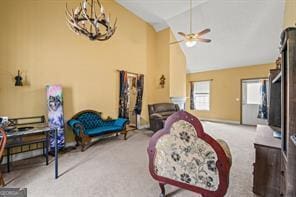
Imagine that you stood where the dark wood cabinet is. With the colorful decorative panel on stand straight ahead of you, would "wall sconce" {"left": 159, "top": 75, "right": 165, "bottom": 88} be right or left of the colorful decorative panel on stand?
right

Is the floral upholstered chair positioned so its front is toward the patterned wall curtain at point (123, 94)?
no

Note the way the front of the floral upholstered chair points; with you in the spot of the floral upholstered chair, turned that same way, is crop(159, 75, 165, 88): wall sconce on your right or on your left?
on your left

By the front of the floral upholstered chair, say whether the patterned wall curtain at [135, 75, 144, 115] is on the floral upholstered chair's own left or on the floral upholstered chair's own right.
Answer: on the floral upholstered chair's own left

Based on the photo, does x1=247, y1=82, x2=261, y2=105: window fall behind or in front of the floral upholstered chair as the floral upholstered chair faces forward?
in front

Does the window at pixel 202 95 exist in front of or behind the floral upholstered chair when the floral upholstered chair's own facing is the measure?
in front

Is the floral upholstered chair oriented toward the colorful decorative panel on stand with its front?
no

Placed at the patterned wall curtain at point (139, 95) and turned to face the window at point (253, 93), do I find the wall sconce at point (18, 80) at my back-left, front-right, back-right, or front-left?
back-right

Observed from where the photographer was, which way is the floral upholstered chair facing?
facing away from the viewer and to the right of the viewer

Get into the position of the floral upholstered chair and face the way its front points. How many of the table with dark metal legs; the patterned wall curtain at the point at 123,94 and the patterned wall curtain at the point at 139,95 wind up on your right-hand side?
0
